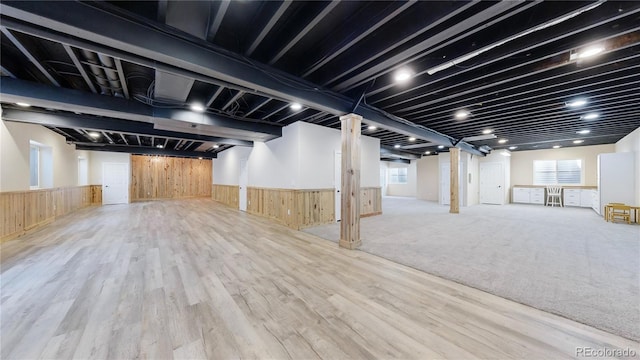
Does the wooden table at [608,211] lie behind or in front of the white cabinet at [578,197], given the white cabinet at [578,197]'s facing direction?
in front

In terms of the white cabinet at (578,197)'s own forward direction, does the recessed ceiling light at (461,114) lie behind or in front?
in front

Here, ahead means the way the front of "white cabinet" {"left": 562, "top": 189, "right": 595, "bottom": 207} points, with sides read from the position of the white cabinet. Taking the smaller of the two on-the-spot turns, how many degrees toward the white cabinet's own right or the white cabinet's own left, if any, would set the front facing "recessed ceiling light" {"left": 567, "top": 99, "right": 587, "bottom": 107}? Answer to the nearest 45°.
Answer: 0° — it already faces it

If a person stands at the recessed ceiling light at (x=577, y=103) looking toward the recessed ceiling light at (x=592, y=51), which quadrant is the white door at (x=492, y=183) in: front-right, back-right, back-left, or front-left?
back-right

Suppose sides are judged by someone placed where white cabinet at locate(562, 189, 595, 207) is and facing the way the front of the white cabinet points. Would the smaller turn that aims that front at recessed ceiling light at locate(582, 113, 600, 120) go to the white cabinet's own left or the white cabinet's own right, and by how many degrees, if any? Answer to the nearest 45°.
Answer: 0° — it already faces it

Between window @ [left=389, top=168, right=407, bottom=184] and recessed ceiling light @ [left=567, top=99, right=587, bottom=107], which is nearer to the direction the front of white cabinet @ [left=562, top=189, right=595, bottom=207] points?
the recessed ceiling light

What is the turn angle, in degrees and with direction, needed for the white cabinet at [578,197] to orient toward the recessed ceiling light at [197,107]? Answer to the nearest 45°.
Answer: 0° — it already faces it

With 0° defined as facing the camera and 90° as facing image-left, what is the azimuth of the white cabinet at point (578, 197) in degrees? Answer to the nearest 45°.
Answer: approximately 0°

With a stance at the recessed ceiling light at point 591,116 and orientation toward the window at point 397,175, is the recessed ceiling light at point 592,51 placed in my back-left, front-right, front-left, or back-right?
back-left

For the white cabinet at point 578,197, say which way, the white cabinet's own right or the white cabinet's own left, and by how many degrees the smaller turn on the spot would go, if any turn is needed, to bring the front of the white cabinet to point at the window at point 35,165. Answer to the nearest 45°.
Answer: approximately 45° to the white cabinet's own right

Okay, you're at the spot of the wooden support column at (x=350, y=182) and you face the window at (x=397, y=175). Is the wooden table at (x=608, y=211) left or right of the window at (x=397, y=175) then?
right

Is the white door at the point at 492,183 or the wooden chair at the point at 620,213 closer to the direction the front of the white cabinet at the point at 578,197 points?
the wooden chair
